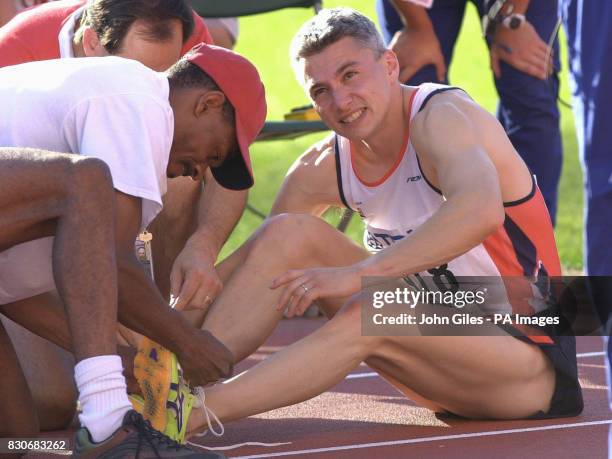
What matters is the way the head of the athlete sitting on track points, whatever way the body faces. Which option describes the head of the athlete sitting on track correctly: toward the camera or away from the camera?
toward the camera

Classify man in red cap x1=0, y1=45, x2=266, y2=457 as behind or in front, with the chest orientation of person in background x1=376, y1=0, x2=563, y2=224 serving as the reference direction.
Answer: in front

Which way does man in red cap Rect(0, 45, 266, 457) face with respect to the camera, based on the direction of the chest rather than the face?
to the viewer's right

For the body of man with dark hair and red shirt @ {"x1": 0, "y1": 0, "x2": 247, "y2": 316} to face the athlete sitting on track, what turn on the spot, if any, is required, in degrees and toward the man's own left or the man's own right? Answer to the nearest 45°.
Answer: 0° — they already face them

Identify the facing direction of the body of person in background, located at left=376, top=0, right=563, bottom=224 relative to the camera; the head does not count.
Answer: toward the camera

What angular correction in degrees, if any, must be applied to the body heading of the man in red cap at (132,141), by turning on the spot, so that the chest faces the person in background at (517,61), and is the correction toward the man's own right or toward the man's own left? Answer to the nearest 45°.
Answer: approximately 45° to the man's own left

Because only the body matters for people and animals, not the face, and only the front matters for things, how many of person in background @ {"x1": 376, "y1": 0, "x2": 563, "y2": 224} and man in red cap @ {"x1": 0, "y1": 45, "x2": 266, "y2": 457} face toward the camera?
1

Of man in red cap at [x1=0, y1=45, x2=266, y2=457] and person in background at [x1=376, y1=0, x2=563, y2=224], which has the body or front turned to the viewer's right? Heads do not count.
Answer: the man in red cap

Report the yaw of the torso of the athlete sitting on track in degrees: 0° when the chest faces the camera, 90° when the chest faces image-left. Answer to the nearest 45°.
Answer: approximately 45°

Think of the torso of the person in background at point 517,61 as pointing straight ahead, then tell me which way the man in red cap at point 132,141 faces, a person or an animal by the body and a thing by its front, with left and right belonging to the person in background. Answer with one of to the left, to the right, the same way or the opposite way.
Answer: to the left
